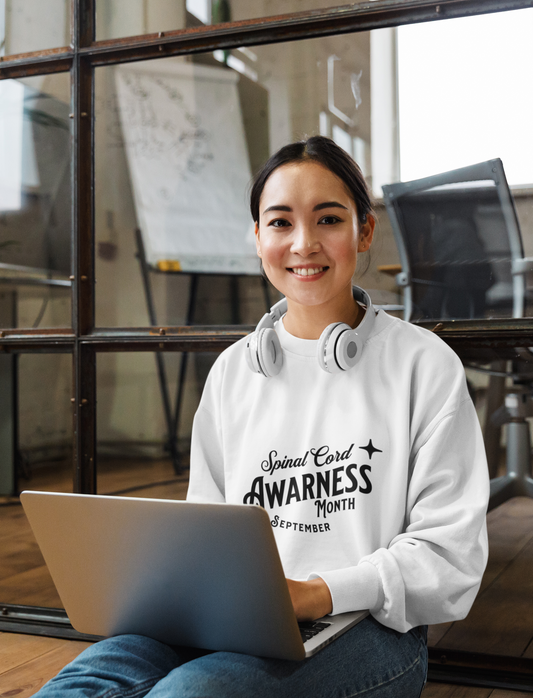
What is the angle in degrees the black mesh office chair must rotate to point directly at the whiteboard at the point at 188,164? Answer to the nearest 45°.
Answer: approximately 135° to its left

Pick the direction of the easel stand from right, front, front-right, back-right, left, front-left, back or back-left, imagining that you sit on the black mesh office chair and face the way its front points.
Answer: back-left

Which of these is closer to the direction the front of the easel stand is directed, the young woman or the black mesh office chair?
the young woman

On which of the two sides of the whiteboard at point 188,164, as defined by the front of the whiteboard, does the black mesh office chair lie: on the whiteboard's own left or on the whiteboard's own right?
on the whiteboard's own left

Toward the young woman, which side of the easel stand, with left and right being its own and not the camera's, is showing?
front

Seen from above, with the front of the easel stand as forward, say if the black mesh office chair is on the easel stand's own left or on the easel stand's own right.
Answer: on the easel stand's own left

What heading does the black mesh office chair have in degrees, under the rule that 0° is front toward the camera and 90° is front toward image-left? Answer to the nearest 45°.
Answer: approximately 225°

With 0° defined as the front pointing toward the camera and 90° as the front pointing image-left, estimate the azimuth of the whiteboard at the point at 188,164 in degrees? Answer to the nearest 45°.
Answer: approximately 0°

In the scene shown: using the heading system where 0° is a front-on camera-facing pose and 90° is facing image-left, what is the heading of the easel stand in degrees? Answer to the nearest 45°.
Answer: approximately 0°

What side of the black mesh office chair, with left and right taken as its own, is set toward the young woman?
back

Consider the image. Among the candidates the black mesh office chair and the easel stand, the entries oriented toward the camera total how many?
1

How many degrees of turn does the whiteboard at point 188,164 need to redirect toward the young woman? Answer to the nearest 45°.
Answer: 0° — it already faces them
